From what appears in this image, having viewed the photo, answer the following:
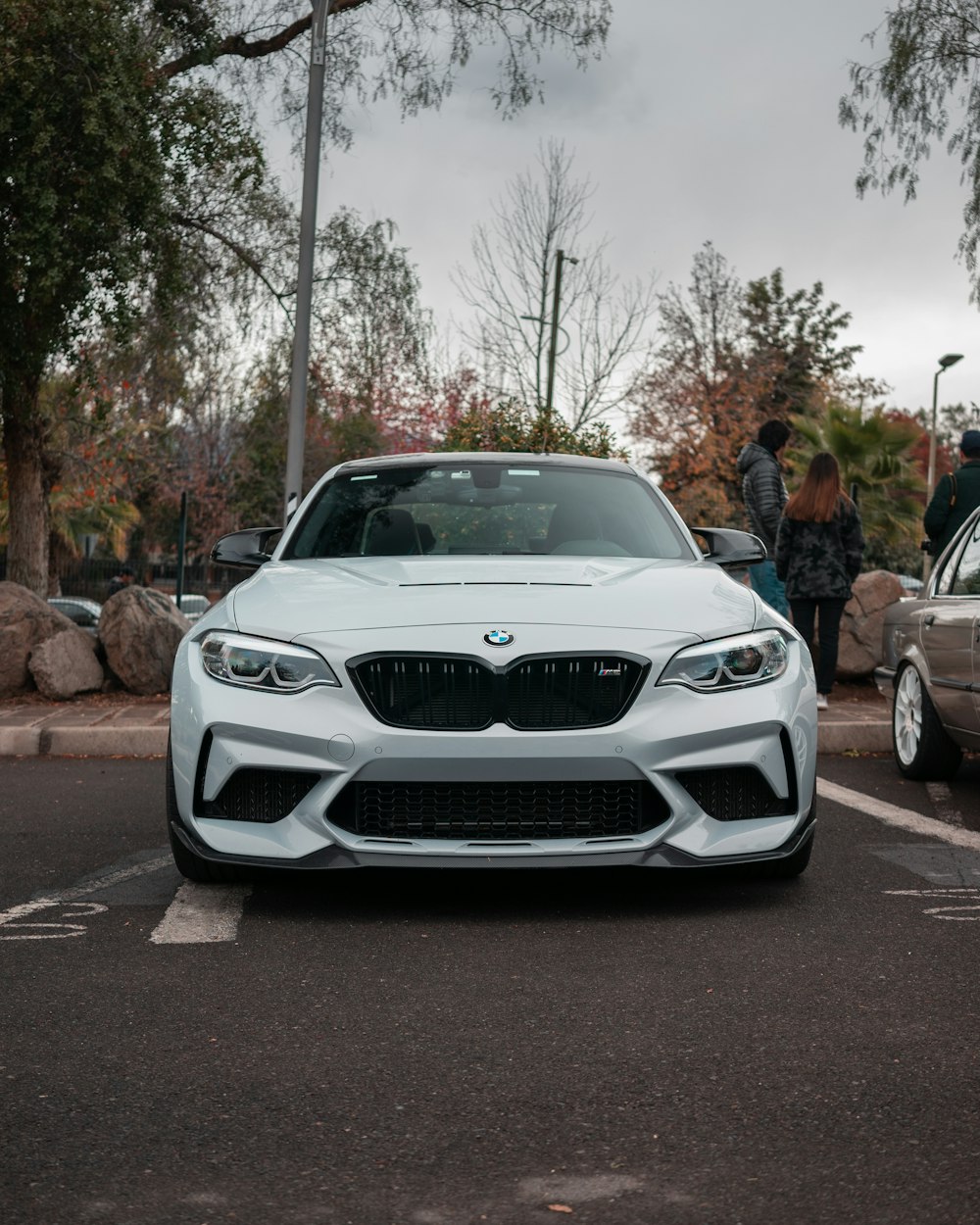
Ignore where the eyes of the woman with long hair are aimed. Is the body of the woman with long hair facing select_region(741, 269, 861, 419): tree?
yes

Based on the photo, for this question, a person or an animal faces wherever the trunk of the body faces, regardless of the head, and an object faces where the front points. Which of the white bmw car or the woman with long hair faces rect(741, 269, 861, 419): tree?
the woman with long hair

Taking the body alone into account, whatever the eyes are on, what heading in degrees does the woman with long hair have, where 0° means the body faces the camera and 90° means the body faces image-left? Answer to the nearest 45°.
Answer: approximately 180°

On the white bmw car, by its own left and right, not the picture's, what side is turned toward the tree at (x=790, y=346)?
back

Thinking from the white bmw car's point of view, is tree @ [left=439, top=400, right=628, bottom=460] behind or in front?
behind

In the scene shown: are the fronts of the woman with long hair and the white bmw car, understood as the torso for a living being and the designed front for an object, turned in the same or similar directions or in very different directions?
very different directions

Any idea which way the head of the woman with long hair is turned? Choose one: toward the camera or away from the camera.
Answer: away from the camera

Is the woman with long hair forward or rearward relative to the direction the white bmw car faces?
rearward
